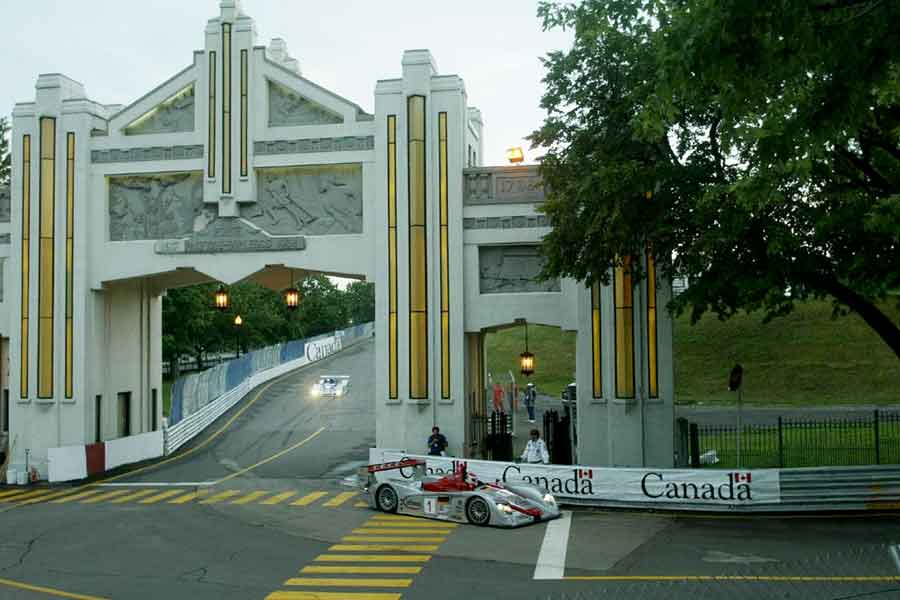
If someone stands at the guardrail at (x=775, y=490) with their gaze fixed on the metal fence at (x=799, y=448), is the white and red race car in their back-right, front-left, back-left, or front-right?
back-left

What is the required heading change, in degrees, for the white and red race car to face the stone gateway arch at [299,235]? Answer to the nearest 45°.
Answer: approximately 180°

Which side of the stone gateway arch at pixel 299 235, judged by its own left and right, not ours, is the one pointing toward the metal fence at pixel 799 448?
left

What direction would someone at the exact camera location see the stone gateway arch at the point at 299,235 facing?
facing the viewer

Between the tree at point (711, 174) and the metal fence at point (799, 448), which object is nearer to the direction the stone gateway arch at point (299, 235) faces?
the tree

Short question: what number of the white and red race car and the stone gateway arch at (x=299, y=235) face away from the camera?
0

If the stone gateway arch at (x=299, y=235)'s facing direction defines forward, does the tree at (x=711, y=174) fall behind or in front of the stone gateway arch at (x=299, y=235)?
in front

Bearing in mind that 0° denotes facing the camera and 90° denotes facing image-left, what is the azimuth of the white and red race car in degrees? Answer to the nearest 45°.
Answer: approximately 315°

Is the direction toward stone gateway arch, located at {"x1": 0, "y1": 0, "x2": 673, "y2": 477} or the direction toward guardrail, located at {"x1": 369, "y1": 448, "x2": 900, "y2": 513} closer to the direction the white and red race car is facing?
the guardrail

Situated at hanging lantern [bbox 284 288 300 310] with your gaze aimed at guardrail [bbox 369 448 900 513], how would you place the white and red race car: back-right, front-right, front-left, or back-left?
front-right
